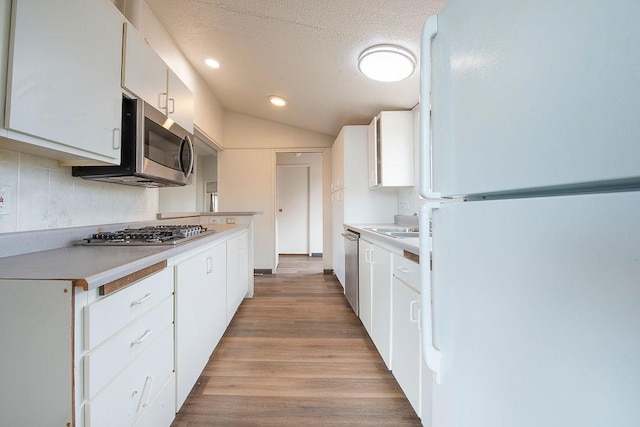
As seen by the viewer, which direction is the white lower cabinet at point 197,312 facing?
to the viewer's right

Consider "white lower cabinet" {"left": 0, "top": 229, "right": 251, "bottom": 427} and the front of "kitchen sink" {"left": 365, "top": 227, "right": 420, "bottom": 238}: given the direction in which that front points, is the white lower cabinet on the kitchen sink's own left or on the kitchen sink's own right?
on the kitchen sink's own left

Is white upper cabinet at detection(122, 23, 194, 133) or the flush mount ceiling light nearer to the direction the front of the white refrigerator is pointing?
the white upper cabinet

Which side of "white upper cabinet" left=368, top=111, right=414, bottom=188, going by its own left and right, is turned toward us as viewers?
left

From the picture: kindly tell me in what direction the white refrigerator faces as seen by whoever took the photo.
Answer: facing the viewer and to the left of the viewer

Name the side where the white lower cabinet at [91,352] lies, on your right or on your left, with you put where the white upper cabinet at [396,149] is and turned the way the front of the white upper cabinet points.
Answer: on your left

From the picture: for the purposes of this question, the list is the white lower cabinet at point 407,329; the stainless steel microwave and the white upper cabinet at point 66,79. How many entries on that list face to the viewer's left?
1

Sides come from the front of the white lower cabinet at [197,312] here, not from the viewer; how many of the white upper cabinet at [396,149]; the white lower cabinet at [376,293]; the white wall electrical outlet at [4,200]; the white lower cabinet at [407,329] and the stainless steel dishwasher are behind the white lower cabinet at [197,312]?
1

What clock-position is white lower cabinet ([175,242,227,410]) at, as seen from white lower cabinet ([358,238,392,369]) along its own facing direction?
white lower cabinet ([175,242,227,410]) is roughly at 11 o'clock from white lower cabinet ([358,238,392,369]).

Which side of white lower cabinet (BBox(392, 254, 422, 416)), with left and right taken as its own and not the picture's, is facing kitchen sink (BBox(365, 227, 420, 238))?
right

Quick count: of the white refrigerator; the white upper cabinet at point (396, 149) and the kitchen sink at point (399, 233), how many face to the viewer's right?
0

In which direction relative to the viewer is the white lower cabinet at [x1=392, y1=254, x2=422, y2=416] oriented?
to the viewer's left

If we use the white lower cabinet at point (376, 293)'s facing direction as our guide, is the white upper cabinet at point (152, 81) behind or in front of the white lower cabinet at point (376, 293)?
in front

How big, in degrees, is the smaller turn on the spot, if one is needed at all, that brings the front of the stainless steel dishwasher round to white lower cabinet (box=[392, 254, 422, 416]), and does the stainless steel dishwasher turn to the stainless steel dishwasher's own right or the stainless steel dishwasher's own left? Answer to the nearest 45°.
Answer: approximately 90° to the stainless steel dishwasher's own left

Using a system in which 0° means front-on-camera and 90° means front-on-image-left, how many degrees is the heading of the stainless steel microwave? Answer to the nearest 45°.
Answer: approximately 315°
